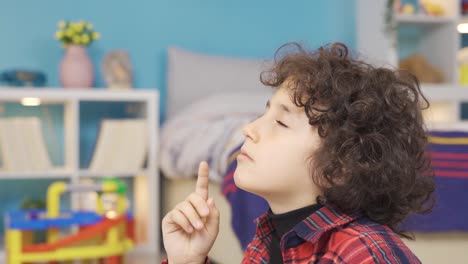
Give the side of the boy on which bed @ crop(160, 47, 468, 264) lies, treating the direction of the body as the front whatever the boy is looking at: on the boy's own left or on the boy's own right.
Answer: on the boy's own right

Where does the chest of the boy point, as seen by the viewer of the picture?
to the viewer's left

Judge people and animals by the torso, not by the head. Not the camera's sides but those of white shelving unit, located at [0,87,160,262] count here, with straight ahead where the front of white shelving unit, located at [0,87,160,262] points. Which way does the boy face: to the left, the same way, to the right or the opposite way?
to the right

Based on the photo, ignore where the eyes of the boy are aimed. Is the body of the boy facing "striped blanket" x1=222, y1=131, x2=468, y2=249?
no

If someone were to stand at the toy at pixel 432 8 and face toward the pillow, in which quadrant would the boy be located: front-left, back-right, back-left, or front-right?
front-left

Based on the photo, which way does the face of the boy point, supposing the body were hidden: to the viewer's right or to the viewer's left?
to the viewer's left

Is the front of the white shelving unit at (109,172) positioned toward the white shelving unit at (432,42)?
no

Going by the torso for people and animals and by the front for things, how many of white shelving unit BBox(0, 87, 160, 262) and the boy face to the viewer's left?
1

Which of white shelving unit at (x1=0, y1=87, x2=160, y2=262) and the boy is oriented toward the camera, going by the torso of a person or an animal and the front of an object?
the white shelving unit

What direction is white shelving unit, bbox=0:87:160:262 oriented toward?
toward the camera

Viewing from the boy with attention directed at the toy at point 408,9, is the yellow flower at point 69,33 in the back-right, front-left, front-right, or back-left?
front-left
